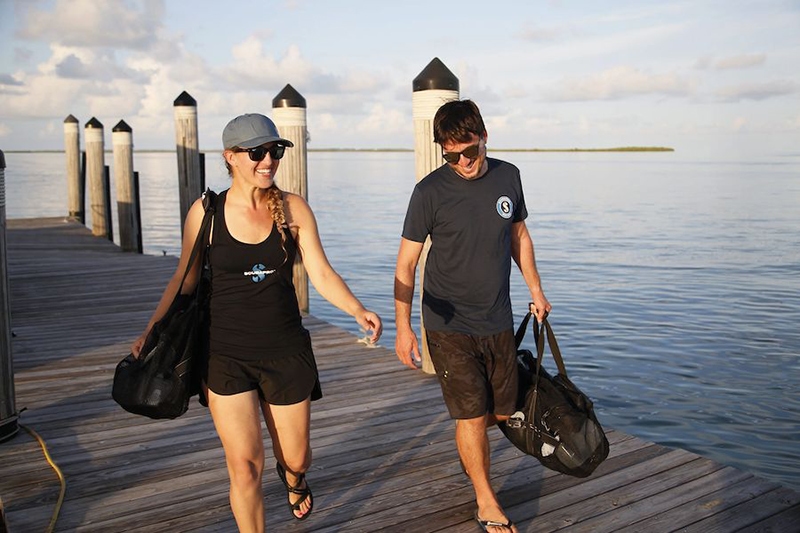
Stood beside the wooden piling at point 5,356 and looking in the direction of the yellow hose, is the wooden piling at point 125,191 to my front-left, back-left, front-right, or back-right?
back-left

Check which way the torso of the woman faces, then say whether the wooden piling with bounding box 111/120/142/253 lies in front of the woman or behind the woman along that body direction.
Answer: behind

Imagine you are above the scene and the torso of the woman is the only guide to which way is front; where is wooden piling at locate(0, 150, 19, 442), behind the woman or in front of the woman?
behind

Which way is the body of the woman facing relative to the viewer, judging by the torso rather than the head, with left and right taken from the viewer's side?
facing the viewer

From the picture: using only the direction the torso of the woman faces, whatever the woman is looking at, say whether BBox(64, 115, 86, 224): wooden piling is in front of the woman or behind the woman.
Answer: behind

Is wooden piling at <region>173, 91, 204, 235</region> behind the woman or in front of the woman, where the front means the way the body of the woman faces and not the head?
behind

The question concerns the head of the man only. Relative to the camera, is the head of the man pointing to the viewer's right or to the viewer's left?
to the viewer's left

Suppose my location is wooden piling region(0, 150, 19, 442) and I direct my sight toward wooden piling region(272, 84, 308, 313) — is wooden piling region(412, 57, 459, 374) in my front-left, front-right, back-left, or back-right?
front-right

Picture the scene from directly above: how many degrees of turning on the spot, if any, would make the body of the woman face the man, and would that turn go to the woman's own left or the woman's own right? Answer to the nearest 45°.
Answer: approximately 135° to the woman's own left

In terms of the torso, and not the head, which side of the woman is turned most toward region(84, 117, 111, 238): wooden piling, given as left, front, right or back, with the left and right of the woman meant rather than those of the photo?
back

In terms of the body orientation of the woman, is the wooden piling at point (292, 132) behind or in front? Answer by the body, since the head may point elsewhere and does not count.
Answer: behind

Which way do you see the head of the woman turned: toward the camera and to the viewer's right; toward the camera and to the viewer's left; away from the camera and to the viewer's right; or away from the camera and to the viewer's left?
toward the camera and to the viewer's right

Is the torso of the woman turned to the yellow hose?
no
